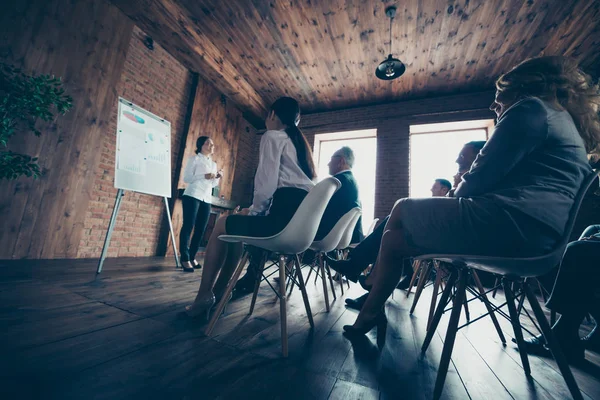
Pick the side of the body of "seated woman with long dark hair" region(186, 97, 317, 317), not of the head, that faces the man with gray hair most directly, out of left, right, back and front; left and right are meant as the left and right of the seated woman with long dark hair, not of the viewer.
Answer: right

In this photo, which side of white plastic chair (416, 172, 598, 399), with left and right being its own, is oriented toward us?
left

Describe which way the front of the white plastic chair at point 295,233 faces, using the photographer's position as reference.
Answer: facing away from the viewer and to the left of the viewer

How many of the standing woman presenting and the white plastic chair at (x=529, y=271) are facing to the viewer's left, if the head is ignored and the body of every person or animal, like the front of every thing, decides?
1

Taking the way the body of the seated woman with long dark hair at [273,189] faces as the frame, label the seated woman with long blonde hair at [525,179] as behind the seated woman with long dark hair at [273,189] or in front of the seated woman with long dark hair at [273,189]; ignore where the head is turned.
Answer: behind

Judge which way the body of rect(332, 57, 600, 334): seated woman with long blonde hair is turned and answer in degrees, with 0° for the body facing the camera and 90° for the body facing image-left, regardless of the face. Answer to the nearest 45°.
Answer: approximately 90°

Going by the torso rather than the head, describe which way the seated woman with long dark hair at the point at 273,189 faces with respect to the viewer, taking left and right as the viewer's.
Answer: facing away from the viewer and to the left of the viewer

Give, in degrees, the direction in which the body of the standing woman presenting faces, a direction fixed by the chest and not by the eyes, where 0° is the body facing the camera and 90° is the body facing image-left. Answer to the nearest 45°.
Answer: approximately 315°

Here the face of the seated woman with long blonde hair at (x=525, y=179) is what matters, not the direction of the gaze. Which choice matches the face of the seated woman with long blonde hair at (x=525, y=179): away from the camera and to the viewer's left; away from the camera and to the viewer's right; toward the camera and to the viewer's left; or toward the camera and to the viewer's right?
away from the camera and to the viewer's left
